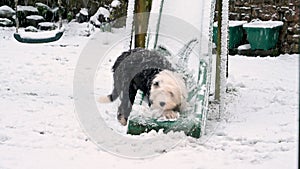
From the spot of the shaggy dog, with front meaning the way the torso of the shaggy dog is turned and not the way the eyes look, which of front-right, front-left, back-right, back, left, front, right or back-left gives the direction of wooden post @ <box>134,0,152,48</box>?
back-left

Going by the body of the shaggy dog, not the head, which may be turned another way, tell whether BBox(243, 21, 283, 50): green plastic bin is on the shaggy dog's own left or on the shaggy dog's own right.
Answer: on the shaggy dog's own left

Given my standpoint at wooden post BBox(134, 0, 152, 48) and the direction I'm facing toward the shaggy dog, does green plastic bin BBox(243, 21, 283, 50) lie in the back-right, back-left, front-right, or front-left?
back-left

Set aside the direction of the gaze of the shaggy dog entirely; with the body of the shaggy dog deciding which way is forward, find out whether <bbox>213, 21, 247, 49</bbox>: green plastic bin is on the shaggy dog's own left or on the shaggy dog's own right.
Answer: on the shaggy dog's own left

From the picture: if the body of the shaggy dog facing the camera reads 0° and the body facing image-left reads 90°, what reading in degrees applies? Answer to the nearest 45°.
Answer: approximately 315°
